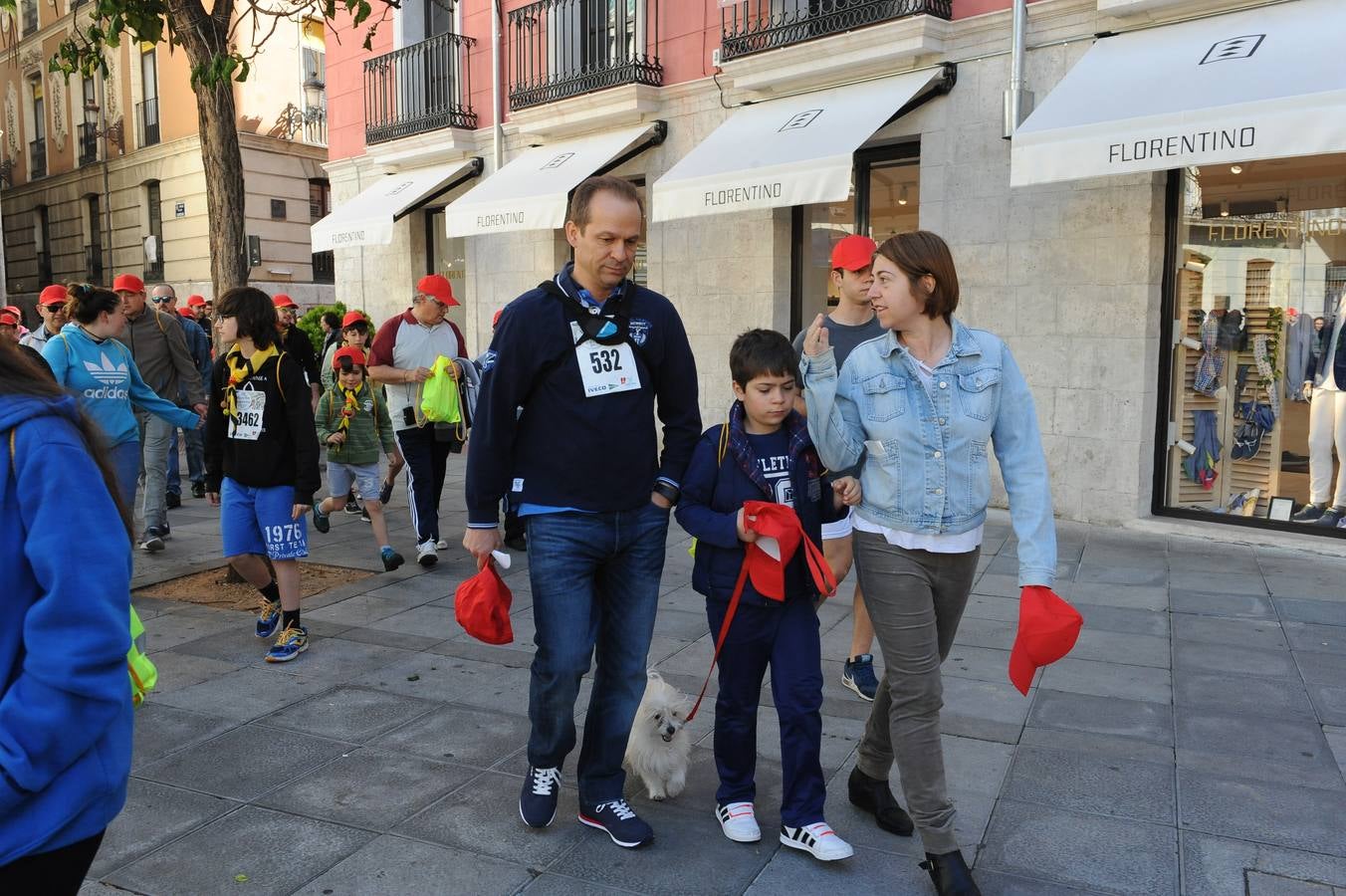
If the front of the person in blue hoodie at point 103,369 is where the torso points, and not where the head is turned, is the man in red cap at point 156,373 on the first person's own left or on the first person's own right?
on the first person's own left

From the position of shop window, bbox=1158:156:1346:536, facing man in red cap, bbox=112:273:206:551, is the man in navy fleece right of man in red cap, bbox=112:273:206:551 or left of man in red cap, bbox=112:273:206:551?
left

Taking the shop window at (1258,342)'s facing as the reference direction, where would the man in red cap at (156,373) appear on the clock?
The man in red cap is roughly at 2 o'clock from the shop window.

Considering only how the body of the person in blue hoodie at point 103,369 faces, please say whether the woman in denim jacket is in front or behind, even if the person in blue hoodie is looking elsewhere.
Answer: in front

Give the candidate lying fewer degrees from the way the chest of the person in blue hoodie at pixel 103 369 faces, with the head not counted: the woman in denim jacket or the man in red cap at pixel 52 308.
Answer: the woman in denim jacket

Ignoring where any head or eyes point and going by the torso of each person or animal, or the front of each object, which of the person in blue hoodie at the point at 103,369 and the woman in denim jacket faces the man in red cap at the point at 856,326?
the person in blue hoodie

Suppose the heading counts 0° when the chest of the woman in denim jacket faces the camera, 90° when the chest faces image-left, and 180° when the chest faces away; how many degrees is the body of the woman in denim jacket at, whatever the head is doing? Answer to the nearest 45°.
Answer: approximately 0°

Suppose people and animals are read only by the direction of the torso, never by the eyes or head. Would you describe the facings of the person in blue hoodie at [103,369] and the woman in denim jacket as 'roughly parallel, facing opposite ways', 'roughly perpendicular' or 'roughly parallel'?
roughly perpendicular
